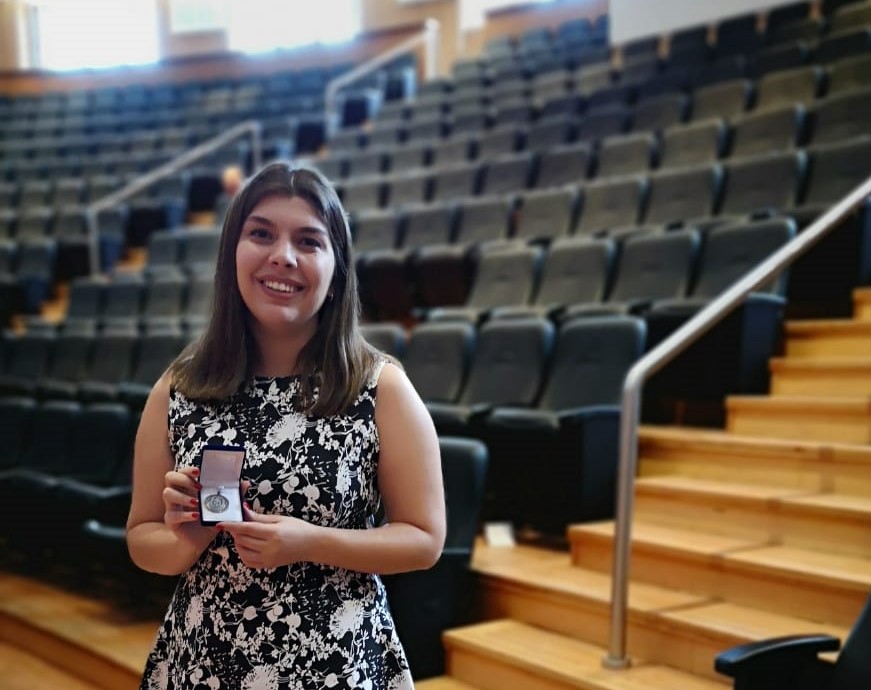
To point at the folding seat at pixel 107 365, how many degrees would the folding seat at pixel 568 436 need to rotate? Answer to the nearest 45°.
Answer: approximately 90° to its right

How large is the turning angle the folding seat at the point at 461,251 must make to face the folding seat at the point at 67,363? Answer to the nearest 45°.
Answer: approximately 45° to its right

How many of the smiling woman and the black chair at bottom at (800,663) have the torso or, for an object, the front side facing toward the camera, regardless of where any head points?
1

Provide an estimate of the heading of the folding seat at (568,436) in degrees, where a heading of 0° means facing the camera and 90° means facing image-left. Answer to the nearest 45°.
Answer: approximately 45°

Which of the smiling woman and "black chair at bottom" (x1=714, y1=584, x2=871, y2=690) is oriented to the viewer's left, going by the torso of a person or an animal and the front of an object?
the black chair at bottom

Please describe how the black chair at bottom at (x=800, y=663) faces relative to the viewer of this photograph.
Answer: facing to the left of the viewer

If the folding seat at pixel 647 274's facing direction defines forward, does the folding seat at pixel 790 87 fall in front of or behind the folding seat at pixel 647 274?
behind

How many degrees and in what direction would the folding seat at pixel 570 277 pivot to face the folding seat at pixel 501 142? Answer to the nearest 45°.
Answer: approximately 135° to its right
